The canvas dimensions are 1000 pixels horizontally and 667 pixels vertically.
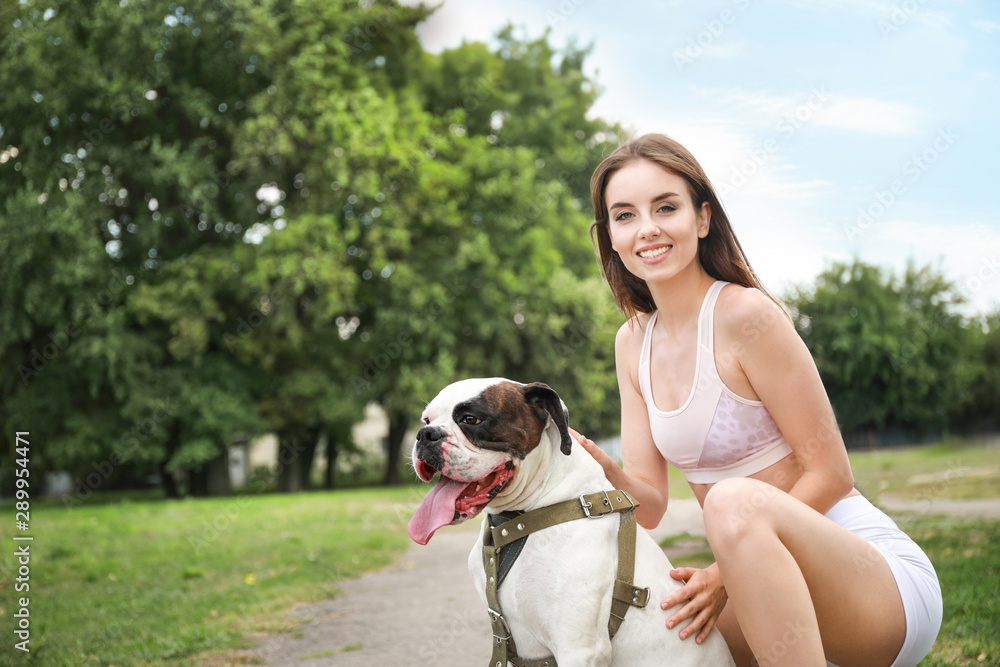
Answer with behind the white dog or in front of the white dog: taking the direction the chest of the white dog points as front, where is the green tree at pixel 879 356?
behind

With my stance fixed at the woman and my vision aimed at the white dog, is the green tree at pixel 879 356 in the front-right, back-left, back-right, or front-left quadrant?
back-right

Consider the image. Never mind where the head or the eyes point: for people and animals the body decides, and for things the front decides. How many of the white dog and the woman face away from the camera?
0

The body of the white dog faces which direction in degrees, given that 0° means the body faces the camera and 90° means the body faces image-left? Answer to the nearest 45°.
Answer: approximately 45°

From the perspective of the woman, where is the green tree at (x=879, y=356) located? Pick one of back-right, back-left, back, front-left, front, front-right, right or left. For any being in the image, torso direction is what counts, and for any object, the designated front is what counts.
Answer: back-right
